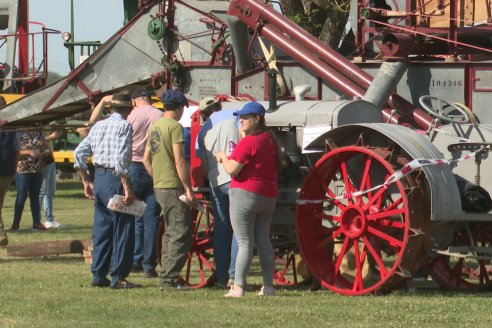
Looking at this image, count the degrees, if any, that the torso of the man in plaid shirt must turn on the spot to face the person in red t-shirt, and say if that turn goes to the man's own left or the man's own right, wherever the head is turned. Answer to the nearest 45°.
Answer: approximately 90° to the man's own right

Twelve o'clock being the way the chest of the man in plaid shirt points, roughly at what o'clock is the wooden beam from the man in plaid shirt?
The wooden beam is roughly at 10 o'clock from the man in plaid shirt.

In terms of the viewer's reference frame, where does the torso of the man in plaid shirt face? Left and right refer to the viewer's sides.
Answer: facing away from the viewer and to the right of the viewer

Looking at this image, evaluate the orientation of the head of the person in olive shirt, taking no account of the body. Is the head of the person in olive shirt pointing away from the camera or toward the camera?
away from the camera

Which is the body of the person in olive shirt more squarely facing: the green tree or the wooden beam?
the green tree

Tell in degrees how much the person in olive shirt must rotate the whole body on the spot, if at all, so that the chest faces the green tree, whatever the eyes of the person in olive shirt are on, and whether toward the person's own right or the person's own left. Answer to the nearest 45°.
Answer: approximately 45° to the person's own left

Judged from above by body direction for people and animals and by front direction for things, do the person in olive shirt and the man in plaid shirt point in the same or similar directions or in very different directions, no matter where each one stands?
same or similar directions

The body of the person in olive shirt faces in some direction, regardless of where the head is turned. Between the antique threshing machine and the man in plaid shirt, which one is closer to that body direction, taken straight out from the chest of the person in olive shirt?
the antique threshing machine

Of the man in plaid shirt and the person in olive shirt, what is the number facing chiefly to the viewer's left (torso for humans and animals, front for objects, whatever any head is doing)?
0

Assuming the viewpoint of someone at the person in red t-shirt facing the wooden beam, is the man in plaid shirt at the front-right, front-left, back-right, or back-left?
front-left

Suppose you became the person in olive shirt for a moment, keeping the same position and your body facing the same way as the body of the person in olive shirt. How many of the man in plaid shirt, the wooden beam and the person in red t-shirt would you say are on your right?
1

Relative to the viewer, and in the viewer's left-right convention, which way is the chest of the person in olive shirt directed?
facing away from the viewer and to the right of the viewer

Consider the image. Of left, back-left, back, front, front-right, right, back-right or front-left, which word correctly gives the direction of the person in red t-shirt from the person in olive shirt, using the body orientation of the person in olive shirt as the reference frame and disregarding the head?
right
